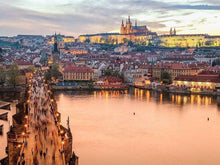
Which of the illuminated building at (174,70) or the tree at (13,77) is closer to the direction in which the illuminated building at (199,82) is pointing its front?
the tree

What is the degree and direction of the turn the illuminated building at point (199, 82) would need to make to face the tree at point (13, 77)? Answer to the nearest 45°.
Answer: approximately 90° to its right

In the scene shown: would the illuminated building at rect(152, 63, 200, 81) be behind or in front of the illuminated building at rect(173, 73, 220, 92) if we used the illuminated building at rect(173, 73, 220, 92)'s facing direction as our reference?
behind

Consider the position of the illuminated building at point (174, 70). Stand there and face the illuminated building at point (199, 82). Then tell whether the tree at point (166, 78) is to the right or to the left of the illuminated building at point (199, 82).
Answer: right
